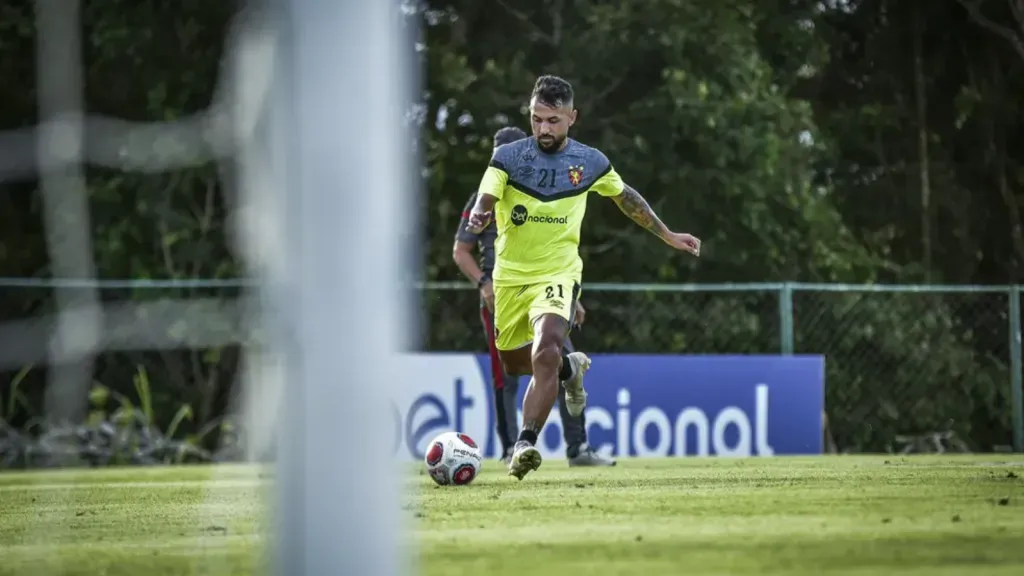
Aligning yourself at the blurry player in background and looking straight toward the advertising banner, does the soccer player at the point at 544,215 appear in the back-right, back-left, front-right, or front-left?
back-right

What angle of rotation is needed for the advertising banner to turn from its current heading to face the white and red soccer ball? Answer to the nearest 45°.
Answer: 0° — it already faces it

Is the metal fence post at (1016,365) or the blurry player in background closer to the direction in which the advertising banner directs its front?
the blurry player in background

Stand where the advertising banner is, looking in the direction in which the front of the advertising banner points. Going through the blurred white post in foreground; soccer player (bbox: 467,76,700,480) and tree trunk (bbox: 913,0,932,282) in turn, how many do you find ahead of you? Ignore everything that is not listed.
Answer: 2

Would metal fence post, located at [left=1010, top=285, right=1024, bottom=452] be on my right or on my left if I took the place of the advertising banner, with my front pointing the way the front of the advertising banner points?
on my left

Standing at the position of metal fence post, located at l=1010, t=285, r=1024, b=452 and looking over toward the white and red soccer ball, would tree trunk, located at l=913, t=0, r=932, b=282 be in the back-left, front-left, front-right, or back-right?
back-right

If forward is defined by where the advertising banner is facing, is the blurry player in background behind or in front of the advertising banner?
in front

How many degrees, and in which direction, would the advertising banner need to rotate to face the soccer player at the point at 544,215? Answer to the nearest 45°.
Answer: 0° — it already faces them

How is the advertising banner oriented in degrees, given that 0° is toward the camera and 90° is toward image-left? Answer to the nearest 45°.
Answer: approximately 0°

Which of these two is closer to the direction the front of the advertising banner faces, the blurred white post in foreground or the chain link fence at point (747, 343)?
the blurred white post in foreground

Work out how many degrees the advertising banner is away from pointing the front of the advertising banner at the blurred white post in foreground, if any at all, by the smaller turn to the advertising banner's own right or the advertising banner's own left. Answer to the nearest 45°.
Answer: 0° — it already faces it
